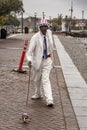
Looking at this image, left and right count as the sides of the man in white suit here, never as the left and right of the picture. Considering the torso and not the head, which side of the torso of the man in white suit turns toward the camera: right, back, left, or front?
front
